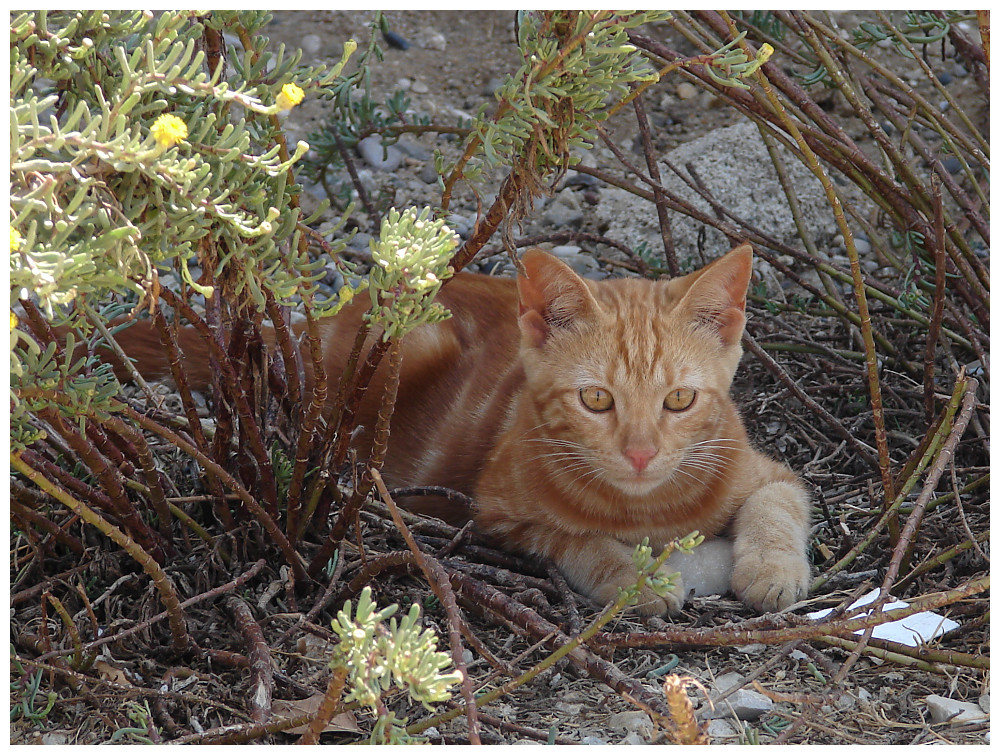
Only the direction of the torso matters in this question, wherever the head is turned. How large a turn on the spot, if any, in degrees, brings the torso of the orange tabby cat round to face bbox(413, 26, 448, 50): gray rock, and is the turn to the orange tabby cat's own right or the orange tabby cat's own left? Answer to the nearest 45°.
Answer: approximately 135° to the orange tabby cat's own left

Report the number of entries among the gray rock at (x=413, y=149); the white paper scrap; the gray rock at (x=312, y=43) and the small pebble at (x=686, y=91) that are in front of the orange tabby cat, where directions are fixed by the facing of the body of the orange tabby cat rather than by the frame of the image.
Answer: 1

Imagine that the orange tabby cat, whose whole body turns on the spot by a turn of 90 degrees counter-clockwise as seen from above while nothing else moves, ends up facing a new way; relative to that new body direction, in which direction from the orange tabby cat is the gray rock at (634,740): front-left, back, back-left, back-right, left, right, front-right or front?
back-right

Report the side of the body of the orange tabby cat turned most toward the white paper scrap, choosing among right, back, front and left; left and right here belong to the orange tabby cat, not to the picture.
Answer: front

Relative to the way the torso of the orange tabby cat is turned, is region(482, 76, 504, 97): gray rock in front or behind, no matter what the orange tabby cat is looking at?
behind

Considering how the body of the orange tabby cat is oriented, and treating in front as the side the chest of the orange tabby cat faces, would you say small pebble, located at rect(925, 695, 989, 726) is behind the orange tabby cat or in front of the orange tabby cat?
in front

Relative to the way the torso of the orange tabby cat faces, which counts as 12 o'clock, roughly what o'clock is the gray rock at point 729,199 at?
The gray rock is roughly at 8 o'clock from the orange tabby cat.

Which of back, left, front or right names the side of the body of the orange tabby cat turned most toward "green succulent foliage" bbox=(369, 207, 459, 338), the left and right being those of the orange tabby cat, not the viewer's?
right

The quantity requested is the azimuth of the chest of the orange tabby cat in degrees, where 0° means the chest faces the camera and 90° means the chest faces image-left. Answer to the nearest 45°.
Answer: approximately 315°

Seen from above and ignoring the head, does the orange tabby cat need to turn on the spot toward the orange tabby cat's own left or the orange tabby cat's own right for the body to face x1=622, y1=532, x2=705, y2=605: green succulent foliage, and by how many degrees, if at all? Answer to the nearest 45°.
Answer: approximately 45° to the orange tabby cat's own right

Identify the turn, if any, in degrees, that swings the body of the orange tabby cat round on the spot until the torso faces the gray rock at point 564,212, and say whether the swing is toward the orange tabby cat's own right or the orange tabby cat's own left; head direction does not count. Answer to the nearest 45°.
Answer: approximately 135° to the orange tabby cat's own left

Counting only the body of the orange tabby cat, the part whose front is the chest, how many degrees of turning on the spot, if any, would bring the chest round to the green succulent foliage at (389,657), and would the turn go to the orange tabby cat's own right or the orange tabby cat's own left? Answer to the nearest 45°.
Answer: approximately 45° to the orange tabby cat's own right
